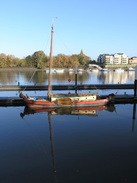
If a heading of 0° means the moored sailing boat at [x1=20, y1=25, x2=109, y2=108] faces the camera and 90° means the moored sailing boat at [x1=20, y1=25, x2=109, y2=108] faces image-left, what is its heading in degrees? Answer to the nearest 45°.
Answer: approximately 90°
